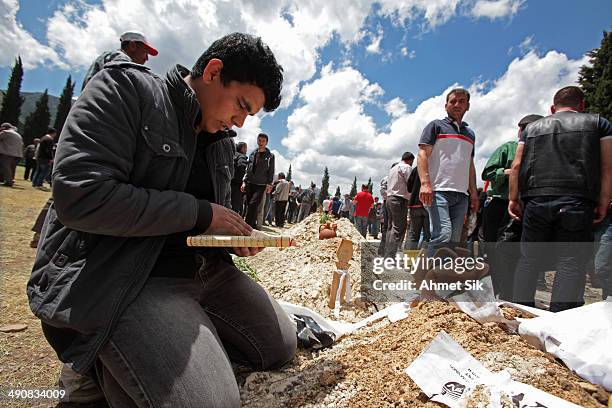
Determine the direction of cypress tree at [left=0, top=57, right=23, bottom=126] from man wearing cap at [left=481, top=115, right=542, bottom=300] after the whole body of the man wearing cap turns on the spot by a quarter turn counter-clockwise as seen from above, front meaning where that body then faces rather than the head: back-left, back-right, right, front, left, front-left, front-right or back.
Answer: left

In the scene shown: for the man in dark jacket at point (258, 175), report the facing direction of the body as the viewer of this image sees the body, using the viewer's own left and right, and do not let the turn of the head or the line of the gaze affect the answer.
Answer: facing the viewer

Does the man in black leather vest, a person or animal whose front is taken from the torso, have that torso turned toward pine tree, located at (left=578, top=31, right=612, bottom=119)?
yes

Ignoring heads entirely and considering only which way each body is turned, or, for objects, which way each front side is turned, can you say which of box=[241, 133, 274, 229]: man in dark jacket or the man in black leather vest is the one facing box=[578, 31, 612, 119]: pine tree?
the man in black leather vest

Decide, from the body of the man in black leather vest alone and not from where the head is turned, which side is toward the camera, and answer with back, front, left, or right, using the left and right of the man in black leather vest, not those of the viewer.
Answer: back

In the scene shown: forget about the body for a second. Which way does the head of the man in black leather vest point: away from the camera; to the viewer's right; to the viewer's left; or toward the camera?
away from the camera

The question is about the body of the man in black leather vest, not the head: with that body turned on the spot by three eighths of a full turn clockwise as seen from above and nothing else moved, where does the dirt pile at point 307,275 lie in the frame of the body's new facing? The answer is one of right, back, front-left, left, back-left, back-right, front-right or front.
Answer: back-right

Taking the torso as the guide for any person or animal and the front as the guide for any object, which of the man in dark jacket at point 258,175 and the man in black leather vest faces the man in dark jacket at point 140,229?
the man in dark jacket at point 258,175

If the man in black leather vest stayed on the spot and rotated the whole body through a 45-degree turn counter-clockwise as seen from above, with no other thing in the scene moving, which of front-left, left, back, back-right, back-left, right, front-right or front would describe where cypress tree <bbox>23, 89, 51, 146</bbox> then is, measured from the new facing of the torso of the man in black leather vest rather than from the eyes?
front-left

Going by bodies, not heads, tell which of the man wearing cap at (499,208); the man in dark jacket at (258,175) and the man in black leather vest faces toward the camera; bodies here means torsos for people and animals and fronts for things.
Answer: the man in dark jacket

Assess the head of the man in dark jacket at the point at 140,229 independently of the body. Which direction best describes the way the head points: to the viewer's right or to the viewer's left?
to the viewer's right

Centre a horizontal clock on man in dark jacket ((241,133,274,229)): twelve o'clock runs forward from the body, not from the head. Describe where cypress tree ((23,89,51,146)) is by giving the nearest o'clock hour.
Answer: The cypress tree is roughly at 5 o'clock from the man in dark jacket.

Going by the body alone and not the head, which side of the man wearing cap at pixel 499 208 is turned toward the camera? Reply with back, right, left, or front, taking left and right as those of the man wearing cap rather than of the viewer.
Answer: right

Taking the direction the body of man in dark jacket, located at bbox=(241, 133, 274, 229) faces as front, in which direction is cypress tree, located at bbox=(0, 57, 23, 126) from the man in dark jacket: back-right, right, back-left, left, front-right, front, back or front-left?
back-right

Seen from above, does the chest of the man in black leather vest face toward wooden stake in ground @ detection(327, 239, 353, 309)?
no

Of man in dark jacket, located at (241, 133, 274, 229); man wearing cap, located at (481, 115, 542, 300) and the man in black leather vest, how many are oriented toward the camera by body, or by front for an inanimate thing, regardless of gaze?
1
